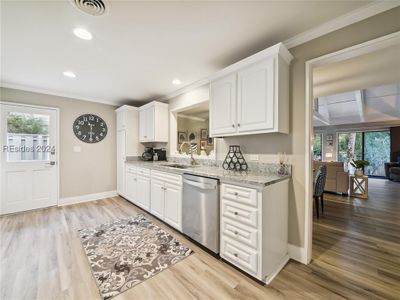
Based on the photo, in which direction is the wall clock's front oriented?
toward the camera

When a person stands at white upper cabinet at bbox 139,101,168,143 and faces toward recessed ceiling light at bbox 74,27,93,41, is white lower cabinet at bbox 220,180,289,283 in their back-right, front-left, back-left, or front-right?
front-left

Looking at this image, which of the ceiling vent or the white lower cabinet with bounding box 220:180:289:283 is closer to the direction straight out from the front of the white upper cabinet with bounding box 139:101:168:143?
the ceiling vent

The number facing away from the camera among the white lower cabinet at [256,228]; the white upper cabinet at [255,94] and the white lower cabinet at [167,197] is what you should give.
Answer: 0

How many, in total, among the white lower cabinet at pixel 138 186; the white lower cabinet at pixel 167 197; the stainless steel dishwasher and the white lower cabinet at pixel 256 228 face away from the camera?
0

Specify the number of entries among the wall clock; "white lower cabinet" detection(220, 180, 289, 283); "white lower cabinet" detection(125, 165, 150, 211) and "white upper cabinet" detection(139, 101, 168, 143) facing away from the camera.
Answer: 0

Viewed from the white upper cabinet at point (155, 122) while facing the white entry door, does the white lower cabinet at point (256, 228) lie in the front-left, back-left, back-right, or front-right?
back-left

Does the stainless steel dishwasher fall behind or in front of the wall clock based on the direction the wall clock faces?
in front

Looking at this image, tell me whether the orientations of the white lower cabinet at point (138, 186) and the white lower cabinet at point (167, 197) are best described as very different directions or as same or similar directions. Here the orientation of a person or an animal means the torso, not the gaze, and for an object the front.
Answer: same or similar directions

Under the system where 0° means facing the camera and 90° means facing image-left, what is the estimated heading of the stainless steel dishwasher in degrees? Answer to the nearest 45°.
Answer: approximately 45°

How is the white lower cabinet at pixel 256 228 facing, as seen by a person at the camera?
facing the viewer and to the left of the viewer
